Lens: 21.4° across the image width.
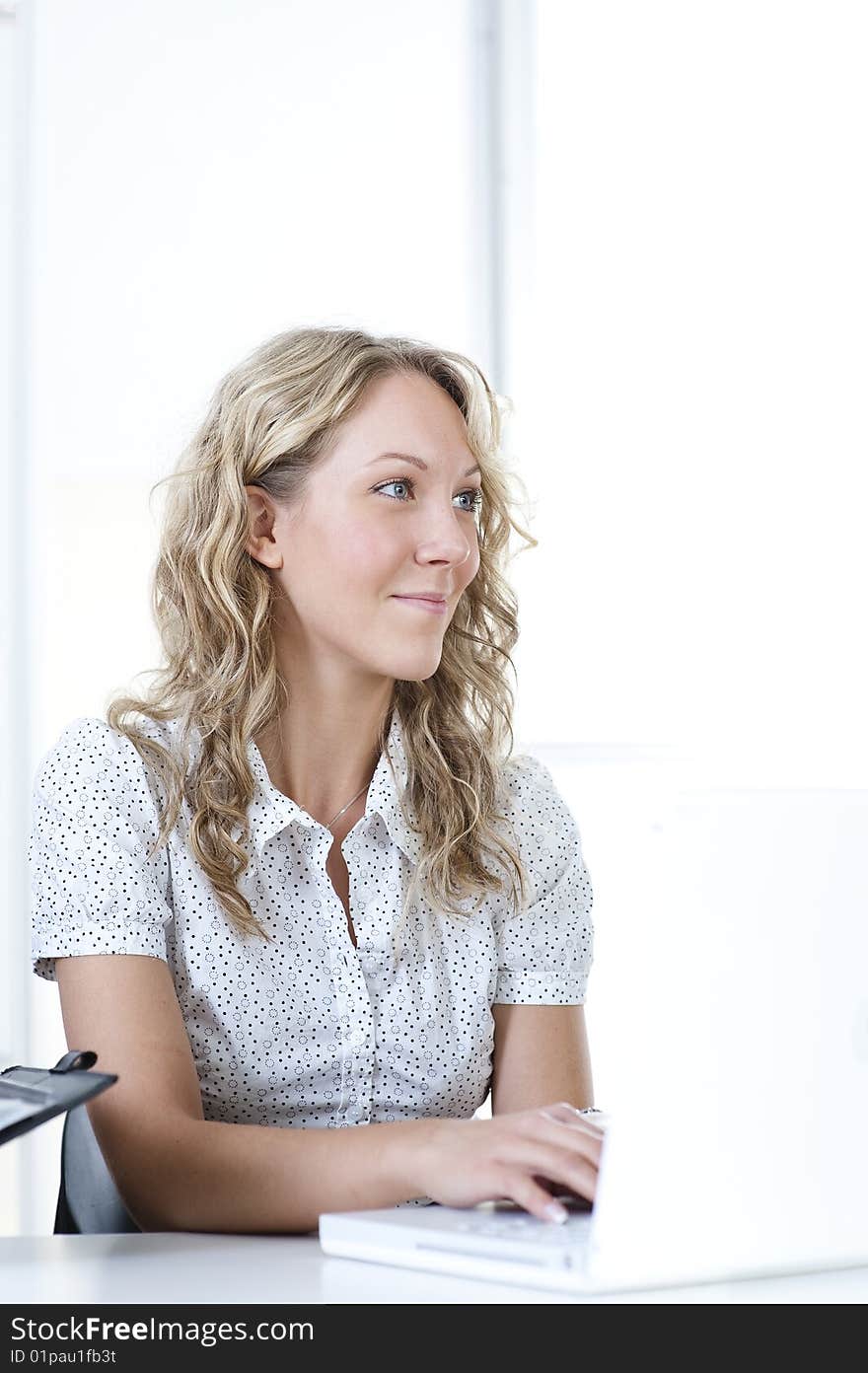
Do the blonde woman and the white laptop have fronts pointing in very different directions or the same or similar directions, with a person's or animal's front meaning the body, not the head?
very different directions

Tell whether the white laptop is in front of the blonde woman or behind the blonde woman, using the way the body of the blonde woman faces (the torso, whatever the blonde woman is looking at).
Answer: in front

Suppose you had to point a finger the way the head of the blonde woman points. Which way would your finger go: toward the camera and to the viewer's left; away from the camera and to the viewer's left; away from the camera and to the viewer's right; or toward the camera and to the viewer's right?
toward the camera and to the viewer's right

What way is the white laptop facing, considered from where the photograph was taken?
facing away from the viewer and to the left of the viewer

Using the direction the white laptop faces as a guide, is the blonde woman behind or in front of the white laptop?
in front
